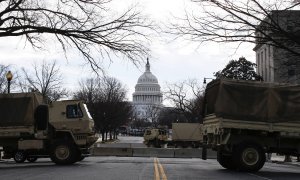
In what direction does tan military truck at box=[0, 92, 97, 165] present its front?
to the viewer's right

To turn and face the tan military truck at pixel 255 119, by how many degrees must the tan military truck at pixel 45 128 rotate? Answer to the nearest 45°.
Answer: approximately 45° to its right

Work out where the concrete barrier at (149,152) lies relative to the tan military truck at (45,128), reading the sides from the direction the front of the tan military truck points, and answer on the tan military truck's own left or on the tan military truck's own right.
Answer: on the tan military truck's own left

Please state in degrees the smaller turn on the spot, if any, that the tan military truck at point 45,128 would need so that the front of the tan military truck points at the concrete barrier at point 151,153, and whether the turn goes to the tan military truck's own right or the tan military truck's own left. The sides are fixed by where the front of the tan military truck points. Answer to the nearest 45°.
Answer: approximately 45° to the tan military truck's own left

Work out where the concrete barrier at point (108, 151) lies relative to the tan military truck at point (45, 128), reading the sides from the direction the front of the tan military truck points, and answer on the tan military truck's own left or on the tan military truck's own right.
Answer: on the tan military truck's own left
